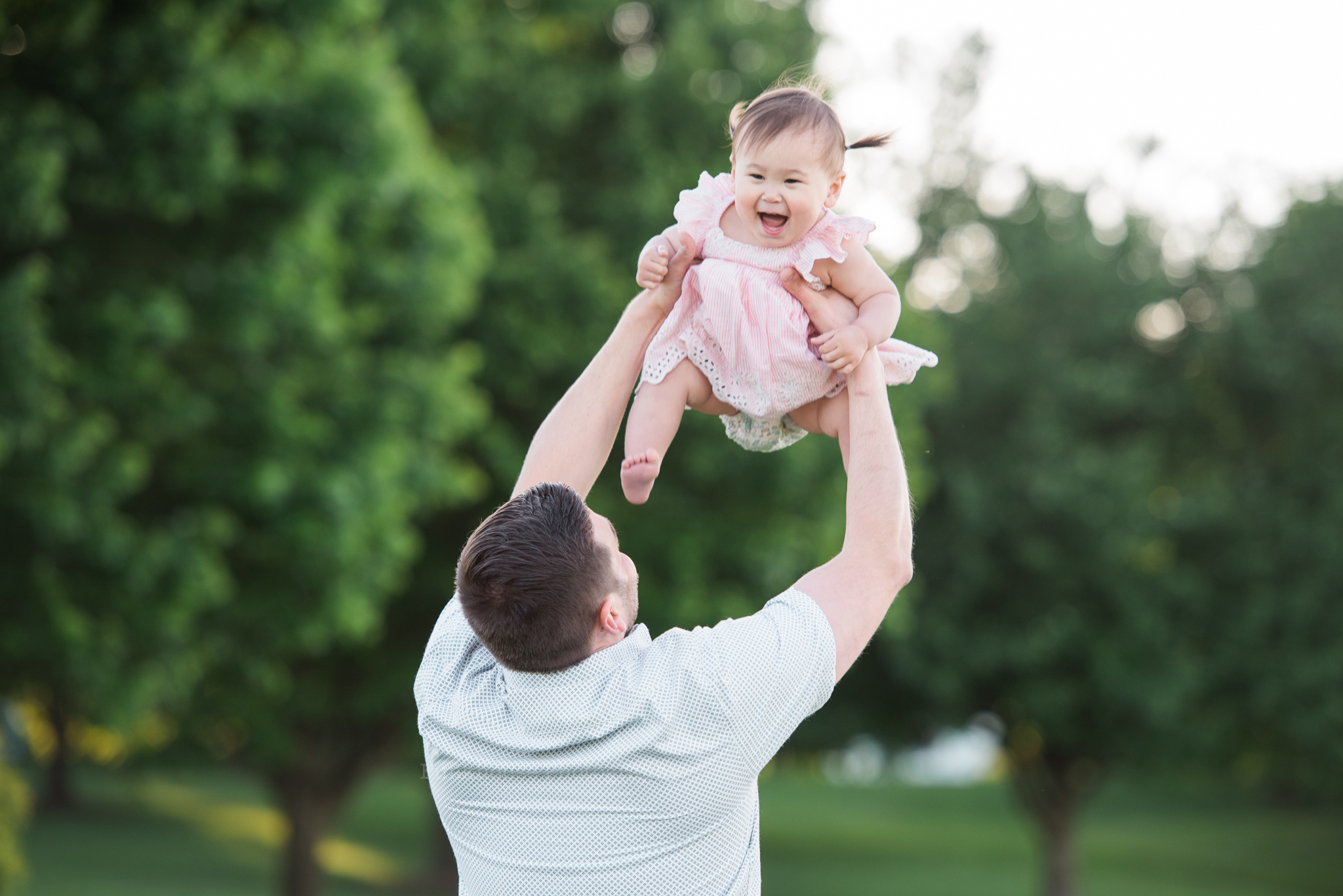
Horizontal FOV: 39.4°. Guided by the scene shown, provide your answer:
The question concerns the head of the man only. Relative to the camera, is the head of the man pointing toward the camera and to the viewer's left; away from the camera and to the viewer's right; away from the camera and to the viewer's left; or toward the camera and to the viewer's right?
away from the camera and to the viewer's right

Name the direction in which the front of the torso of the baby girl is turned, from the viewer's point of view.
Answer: toward the camera

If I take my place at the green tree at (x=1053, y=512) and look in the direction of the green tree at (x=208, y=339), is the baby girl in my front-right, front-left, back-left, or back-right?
front-left

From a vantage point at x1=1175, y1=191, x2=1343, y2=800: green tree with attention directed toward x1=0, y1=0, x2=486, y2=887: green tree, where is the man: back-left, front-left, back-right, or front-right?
front-left

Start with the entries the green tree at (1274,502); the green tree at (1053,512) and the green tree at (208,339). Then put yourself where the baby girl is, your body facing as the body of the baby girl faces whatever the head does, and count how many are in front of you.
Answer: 0

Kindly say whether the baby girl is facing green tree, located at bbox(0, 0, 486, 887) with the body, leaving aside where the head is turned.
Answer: no

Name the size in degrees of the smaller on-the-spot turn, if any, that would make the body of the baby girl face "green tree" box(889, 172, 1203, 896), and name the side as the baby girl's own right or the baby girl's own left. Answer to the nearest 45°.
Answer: approximately 180°
